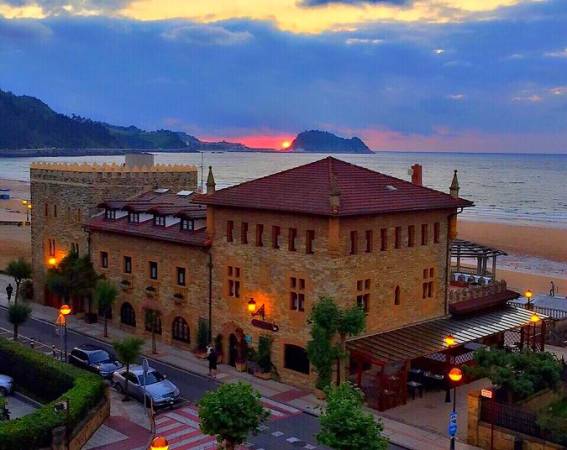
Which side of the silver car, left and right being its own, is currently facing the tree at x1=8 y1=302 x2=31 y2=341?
back

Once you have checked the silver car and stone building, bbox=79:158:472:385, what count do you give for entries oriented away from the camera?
0

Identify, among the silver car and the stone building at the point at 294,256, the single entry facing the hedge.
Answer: the stone building

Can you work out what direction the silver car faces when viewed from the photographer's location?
facing the viewer and to the right of the viewer

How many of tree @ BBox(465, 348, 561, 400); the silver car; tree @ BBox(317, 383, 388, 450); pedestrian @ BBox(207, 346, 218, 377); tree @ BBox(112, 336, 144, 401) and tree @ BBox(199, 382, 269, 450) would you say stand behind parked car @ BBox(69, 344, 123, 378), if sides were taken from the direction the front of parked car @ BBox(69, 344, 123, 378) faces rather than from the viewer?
0

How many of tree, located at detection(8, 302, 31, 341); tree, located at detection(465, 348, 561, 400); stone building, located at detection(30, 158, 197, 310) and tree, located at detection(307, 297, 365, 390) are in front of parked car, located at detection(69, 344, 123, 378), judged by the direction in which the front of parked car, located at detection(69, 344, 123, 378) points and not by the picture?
2

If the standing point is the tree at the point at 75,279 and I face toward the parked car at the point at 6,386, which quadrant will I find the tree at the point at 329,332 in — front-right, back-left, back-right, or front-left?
front-left

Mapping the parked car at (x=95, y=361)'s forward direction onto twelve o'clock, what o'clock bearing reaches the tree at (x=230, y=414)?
The tree is roughly at 1 o'clock from the parked car.

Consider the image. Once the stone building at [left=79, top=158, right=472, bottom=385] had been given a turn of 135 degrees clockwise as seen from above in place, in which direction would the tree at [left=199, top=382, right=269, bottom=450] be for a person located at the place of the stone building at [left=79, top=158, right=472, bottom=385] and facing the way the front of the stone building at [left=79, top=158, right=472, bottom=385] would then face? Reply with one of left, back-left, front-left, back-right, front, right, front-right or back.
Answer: back

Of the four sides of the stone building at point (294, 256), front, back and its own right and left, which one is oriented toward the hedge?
front

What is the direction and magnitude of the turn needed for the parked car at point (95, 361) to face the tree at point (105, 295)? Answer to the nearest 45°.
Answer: approximately 135° to its left

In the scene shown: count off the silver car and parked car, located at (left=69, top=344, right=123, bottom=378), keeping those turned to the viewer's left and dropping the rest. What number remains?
0

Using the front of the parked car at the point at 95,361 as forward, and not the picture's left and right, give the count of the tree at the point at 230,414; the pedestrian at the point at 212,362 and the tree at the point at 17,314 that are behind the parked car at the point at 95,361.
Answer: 1

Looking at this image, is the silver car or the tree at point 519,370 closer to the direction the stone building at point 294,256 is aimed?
the silver car

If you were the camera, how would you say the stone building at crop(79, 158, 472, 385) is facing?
facing the viewer and to the left of the viewer

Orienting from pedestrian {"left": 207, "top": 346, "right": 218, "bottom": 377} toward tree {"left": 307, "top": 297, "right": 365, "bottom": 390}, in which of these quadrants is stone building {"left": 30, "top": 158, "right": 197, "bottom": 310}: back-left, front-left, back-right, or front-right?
back-left

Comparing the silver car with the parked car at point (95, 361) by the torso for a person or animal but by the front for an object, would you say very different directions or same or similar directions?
same or similar directions

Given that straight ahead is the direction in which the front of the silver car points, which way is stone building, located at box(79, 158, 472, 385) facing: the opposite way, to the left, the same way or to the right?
to the right
